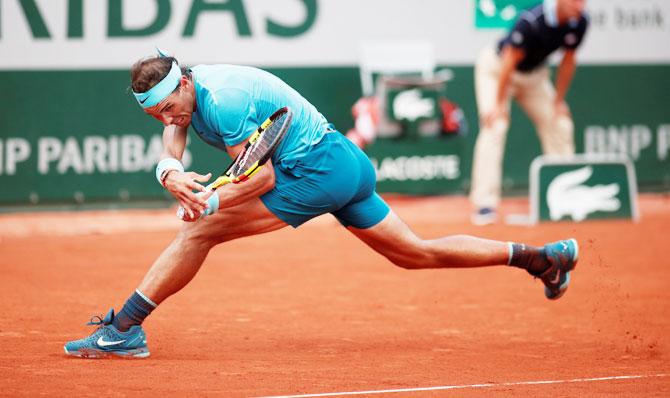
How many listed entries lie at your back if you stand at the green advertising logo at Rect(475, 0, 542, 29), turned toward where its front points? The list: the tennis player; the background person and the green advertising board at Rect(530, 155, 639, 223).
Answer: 0

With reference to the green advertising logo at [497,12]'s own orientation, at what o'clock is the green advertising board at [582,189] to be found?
the green advertising board at [582,189] is roughly at 11 o'clock from the green advertising logo at [497,12].

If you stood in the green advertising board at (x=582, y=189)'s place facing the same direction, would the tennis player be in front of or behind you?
in front

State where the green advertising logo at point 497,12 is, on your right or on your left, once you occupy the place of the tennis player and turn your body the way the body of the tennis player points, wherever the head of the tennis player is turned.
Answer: on your right

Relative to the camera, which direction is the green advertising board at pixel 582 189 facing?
toward the camera

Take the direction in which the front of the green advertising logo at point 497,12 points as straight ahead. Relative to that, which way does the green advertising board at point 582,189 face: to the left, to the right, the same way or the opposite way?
the same way

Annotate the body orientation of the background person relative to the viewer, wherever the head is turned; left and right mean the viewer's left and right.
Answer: facing the viewer and to the right of the viewer

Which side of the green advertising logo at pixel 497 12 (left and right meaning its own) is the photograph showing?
front

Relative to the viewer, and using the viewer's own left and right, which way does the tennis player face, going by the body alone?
facing to the left of the viewer
